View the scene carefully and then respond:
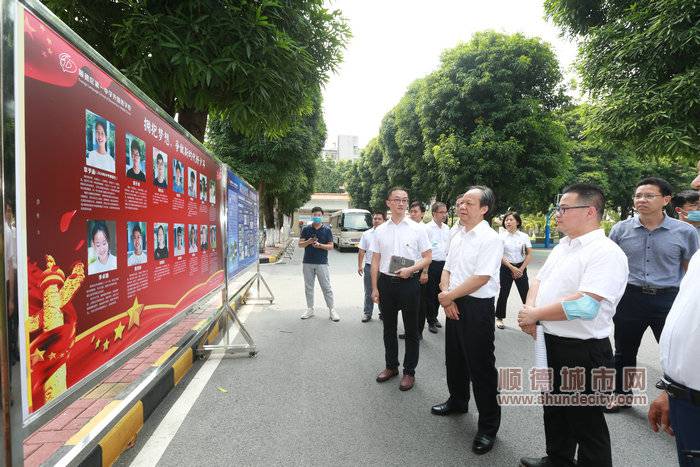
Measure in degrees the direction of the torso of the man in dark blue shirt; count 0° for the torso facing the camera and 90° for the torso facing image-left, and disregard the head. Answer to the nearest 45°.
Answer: approximately 0°

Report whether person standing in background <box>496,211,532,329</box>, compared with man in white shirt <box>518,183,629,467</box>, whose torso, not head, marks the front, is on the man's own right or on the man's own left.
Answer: on the man's own right

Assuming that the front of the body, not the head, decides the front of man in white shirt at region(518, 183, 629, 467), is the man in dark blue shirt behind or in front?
in front

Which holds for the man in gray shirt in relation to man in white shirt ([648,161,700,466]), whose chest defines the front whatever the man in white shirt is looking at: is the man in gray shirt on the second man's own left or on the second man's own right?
on the second man's own right

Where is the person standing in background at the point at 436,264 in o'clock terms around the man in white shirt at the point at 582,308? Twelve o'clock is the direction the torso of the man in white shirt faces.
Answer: The person standing in background is roughly at 2 o'clock from the man in white shirt.

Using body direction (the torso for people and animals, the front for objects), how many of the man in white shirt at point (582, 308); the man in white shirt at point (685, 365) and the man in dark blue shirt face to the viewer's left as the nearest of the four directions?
2

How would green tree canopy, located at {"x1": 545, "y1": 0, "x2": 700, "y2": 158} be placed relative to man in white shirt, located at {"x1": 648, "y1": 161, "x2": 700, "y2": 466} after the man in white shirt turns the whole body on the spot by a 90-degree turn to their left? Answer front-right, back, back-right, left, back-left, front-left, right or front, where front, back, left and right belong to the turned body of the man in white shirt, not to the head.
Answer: back

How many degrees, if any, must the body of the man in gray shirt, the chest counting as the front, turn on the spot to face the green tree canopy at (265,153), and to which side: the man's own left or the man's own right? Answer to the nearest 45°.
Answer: approximately 90° to the man's own right

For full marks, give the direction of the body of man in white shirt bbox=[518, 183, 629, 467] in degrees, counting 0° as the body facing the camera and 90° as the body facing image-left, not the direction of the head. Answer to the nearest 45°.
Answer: approximately 90°

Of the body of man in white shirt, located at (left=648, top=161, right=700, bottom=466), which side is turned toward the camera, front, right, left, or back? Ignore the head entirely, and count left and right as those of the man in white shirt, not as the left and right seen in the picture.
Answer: left

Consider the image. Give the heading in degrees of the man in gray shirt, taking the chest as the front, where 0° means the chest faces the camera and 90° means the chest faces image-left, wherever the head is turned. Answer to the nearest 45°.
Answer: approximately 45°

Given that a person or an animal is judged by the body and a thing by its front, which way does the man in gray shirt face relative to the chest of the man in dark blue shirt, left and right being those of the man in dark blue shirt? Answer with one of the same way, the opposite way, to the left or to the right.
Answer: to the right

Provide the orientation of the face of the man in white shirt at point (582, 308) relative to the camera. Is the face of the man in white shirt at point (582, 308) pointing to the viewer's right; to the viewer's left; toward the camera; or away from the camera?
to the viewer's left

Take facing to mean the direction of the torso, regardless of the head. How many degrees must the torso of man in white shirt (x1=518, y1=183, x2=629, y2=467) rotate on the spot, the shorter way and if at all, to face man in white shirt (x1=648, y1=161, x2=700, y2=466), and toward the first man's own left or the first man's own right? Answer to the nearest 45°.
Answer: approximately 135° to the first man's own left

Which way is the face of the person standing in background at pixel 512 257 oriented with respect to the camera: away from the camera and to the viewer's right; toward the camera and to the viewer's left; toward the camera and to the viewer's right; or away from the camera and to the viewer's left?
toward the camera and to the viewer's left
